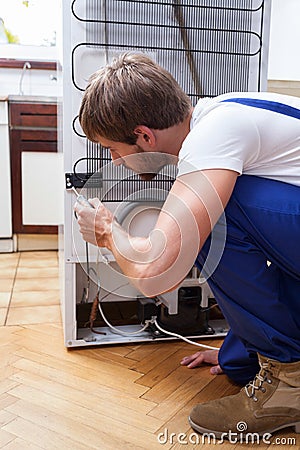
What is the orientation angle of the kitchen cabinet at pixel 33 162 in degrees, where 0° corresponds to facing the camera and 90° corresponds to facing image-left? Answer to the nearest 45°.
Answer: approximately 0°

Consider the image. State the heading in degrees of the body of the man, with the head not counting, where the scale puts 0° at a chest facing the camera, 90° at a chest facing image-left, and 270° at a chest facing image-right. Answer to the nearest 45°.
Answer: approximately 90°

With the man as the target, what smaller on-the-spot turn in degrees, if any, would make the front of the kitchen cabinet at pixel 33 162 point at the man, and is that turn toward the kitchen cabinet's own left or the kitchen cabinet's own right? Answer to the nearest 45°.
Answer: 0° — it already faces them

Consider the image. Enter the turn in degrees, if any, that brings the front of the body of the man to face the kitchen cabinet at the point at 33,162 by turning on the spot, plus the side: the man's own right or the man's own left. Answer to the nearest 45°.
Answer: approximately 45° to the man's own right

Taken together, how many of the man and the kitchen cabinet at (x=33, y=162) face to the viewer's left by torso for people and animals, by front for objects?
1

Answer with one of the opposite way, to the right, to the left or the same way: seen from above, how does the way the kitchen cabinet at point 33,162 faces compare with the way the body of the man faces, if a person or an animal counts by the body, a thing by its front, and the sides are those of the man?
to the left
